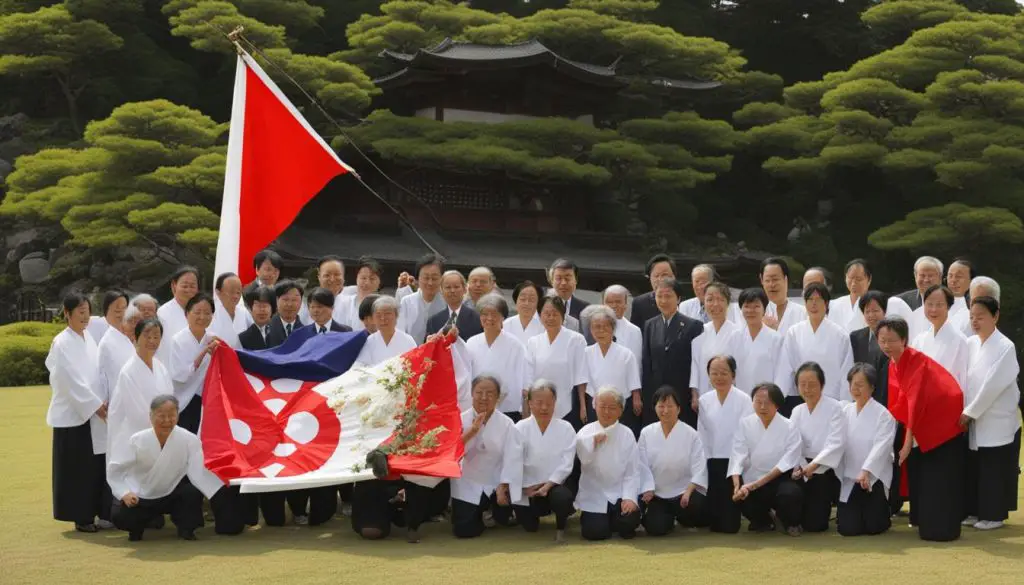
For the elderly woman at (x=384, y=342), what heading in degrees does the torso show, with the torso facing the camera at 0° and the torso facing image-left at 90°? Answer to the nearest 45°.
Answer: approximately 0°

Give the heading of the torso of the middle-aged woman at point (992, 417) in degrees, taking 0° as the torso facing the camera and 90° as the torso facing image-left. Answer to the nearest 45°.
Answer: approximately 45°

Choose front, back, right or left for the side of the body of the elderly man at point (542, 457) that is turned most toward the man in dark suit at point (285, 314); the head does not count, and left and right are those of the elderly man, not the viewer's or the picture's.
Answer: right

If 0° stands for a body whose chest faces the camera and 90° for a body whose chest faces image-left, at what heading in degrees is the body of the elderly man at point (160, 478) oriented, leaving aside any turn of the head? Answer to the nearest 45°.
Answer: approximately 0°

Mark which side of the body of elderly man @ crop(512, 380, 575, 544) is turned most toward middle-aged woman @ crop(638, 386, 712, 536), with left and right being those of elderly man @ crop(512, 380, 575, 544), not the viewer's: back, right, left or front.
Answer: left

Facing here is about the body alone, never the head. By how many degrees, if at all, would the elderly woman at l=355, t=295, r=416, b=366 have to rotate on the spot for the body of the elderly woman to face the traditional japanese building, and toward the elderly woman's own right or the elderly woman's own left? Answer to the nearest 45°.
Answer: approximately 180°

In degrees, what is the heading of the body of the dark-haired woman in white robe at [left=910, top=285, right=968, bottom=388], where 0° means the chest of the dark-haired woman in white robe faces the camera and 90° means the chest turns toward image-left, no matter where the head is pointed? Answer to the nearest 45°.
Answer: approximately 45°

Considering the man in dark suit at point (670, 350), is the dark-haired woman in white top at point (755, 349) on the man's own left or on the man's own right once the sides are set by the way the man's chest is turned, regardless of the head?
on the man's own left
